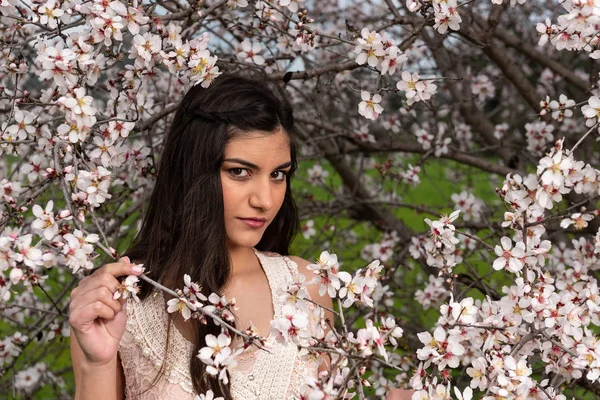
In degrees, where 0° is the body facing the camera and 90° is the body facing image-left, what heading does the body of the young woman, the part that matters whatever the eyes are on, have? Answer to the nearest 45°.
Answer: approximately 315°
